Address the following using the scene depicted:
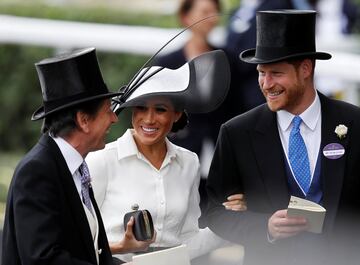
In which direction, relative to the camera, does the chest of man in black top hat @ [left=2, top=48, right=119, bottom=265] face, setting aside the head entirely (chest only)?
to the viewer's right

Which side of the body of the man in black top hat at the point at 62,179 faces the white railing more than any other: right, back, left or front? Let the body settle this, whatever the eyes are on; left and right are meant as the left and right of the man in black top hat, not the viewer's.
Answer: left

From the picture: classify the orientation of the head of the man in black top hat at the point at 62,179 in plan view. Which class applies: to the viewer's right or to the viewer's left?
to the viewer's right

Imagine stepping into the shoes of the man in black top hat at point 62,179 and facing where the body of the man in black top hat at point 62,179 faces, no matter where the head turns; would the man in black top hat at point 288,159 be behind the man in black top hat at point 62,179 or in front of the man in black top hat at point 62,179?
in front
